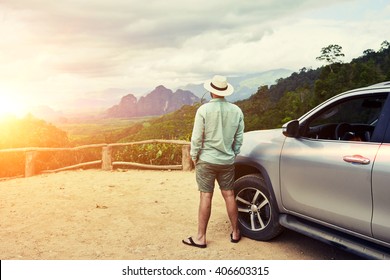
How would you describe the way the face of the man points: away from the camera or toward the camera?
away from the camera

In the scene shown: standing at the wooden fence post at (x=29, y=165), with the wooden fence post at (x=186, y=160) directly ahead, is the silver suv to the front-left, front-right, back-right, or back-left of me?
front-right

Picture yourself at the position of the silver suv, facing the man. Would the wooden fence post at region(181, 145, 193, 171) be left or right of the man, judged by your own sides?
right

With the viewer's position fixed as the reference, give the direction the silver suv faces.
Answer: facing away from the viewer and to the left of the viewer

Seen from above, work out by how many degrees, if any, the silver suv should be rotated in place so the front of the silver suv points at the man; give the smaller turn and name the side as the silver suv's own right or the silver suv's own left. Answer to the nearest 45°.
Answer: approximately 45° to the silver suv's own left

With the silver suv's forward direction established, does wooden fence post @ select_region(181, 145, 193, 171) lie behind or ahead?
ahead

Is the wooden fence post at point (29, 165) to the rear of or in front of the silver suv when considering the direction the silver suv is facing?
in front

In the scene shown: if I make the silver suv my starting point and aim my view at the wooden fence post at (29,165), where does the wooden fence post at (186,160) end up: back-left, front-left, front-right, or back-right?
front-right
